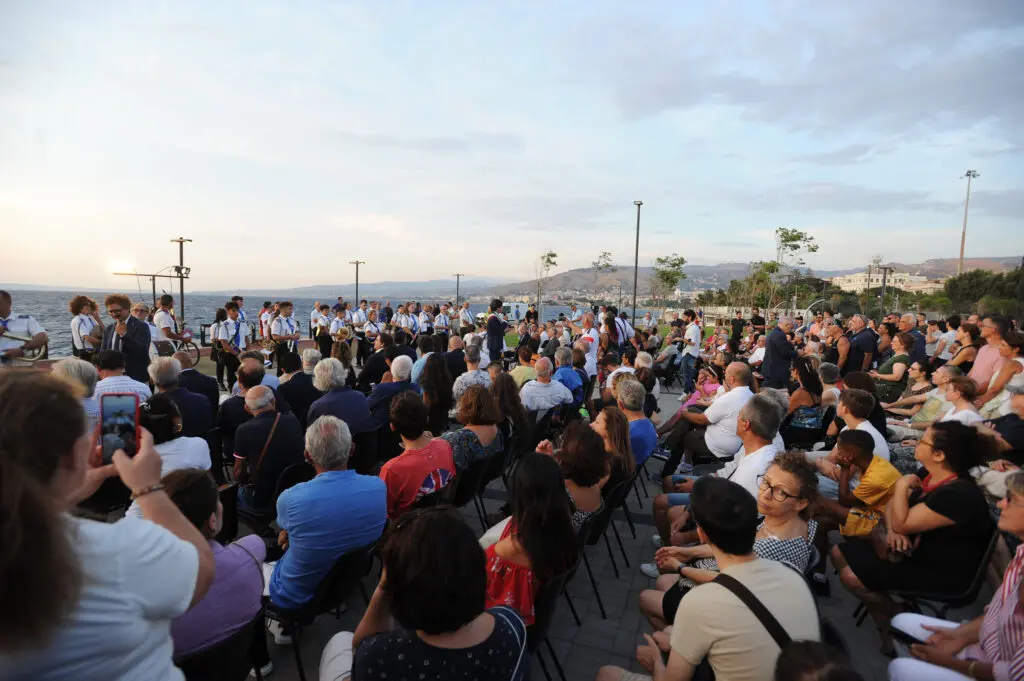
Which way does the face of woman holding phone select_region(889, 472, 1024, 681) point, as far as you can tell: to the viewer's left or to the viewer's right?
to the viewer's left

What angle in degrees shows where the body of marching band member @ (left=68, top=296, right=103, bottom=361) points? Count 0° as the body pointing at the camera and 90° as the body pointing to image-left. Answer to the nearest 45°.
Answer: approximately 315°

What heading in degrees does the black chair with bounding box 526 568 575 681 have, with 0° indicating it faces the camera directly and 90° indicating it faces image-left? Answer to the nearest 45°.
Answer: approximately 135°

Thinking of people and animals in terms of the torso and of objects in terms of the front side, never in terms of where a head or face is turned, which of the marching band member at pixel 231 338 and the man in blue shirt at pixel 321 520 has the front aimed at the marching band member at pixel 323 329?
the man in blue shirt

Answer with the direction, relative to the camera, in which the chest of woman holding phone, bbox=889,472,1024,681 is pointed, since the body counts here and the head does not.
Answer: to the viewer's left

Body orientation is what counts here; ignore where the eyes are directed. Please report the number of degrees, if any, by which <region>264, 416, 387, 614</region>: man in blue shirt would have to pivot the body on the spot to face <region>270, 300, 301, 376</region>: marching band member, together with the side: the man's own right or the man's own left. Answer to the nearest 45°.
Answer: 0° — they already face them

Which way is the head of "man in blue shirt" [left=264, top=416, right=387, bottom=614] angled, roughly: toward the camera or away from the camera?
away from the camera

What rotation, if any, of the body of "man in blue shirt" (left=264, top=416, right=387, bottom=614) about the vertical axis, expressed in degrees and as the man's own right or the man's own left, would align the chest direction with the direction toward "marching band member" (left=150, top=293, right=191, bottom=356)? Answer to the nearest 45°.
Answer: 0° — they already face them

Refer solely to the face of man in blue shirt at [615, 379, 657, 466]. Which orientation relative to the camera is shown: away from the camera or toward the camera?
away from the camera

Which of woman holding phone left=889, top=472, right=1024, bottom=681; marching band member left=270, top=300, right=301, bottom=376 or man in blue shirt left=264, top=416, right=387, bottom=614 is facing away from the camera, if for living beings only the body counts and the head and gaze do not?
the man in blue shirt
